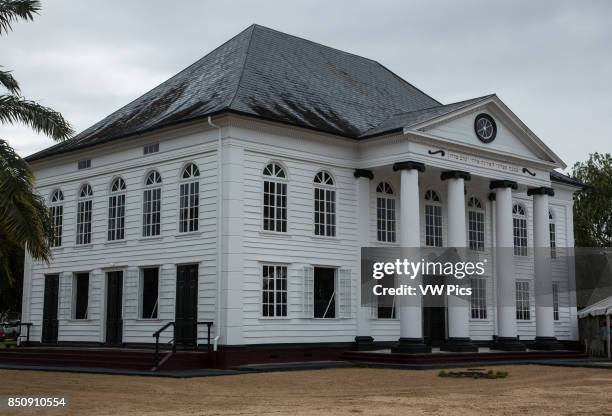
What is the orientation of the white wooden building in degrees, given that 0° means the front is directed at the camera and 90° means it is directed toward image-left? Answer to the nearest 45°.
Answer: approximately 315°

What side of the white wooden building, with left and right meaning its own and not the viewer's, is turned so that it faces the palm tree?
right
